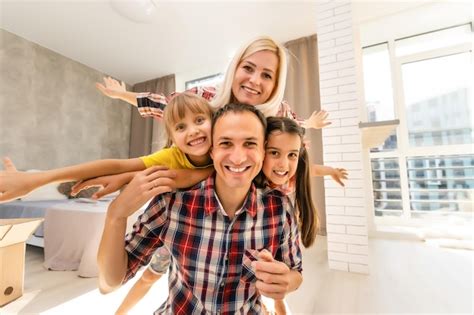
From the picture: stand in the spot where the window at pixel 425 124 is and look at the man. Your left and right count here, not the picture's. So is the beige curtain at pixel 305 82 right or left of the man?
right

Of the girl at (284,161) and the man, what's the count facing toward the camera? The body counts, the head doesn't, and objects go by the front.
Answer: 2

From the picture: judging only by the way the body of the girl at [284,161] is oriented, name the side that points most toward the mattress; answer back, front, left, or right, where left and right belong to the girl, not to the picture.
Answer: right

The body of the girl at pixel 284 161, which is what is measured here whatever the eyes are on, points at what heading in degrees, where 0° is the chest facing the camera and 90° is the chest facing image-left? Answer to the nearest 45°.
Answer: approximately 0°

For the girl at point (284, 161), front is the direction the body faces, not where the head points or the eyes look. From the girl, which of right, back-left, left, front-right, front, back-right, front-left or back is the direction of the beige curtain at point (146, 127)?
back-right

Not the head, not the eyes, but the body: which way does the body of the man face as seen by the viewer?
toward the camera

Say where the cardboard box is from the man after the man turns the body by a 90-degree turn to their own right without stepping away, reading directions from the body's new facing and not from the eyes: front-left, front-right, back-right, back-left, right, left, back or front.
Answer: front-right

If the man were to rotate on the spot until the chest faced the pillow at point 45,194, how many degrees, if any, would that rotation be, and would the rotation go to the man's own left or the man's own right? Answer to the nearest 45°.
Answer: approximately 135° to the man's own right
